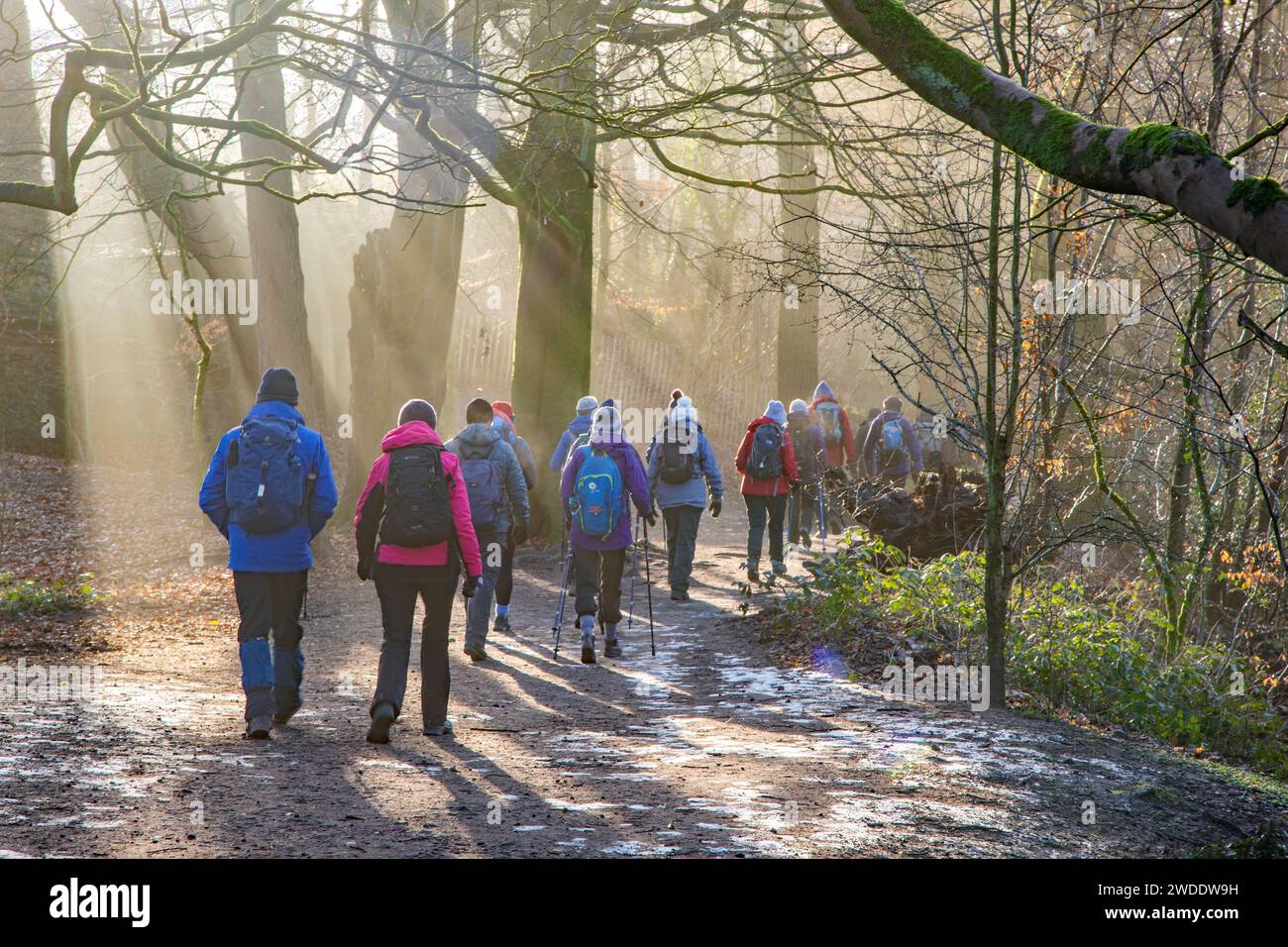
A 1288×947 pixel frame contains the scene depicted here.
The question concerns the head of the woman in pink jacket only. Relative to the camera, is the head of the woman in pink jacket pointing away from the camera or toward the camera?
away from the camera

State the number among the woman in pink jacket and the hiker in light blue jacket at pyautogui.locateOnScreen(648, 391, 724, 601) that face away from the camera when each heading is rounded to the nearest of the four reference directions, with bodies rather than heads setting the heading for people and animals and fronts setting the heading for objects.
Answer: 2

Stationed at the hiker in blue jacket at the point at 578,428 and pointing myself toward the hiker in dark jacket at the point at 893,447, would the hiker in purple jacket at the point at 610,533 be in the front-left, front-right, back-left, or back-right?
back-right

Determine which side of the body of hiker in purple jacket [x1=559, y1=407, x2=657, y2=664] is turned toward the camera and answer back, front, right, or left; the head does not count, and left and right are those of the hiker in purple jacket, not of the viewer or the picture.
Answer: back

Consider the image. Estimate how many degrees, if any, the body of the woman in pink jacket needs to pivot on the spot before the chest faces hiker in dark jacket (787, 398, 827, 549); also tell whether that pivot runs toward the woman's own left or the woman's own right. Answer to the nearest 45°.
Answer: approximately 45° to the woman's own right

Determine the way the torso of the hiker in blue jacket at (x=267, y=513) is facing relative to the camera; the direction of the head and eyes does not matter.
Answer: away from the camera

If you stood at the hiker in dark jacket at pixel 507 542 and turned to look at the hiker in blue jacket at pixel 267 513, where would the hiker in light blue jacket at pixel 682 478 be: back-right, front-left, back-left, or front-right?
back-left

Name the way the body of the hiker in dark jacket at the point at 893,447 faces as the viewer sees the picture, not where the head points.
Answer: away from the camera

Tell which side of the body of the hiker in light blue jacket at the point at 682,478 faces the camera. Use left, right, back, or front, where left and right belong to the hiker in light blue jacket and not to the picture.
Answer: back

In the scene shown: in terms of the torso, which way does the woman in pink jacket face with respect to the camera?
away from the camera
